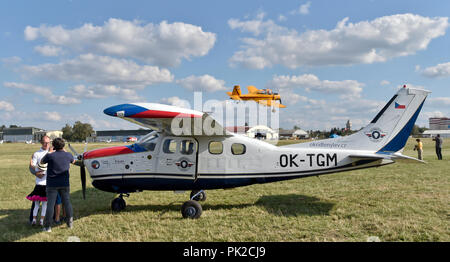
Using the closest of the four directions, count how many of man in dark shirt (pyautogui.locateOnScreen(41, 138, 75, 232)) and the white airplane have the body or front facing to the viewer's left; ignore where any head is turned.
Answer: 1

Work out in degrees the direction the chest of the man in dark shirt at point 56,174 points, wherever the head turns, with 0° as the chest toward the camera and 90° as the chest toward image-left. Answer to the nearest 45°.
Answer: approximately 180°

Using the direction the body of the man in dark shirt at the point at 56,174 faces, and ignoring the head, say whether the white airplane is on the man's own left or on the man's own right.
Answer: on the man's own right

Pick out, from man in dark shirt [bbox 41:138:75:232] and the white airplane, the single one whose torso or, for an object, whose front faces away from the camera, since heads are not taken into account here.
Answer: the man in dark shirt

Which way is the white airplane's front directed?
to the viewer's left

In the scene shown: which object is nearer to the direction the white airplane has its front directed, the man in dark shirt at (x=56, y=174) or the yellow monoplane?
the man in dark shirt

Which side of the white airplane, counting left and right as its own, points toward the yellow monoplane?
right
